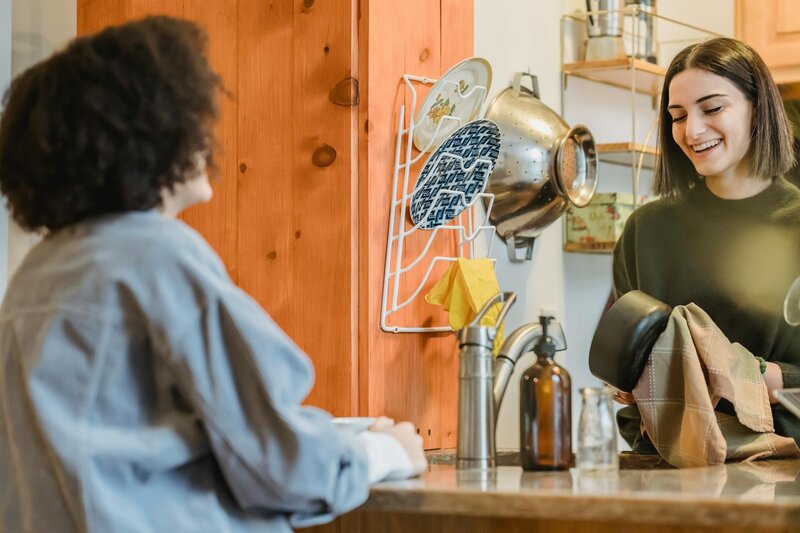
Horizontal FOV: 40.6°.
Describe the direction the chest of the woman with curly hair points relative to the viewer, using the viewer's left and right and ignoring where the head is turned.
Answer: facing away from the viewer and to the right of the viewer

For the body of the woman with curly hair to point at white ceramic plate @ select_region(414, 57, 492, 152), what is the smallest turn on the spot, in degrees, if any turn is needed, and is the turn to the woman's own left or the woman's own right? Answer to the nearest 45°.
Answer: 0° — they already face it

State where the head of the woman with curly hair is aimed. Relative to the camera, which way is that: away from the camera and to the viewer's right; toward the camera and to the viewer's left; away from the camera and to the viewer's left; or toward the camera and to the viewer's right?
away from the camera and to the viewer's right

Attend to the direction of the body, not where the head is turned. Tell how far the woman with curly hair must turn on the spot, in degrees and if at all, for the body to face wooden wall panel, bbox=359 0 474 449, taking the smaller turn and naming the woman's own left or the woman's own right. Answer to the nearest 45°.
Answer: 0° — they already face it

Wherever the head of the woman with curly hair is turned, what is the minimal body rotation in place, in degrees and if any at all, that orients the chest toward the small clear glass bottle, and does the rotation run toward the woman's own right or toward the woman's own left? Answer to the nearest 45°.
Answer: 0° — they already face it
